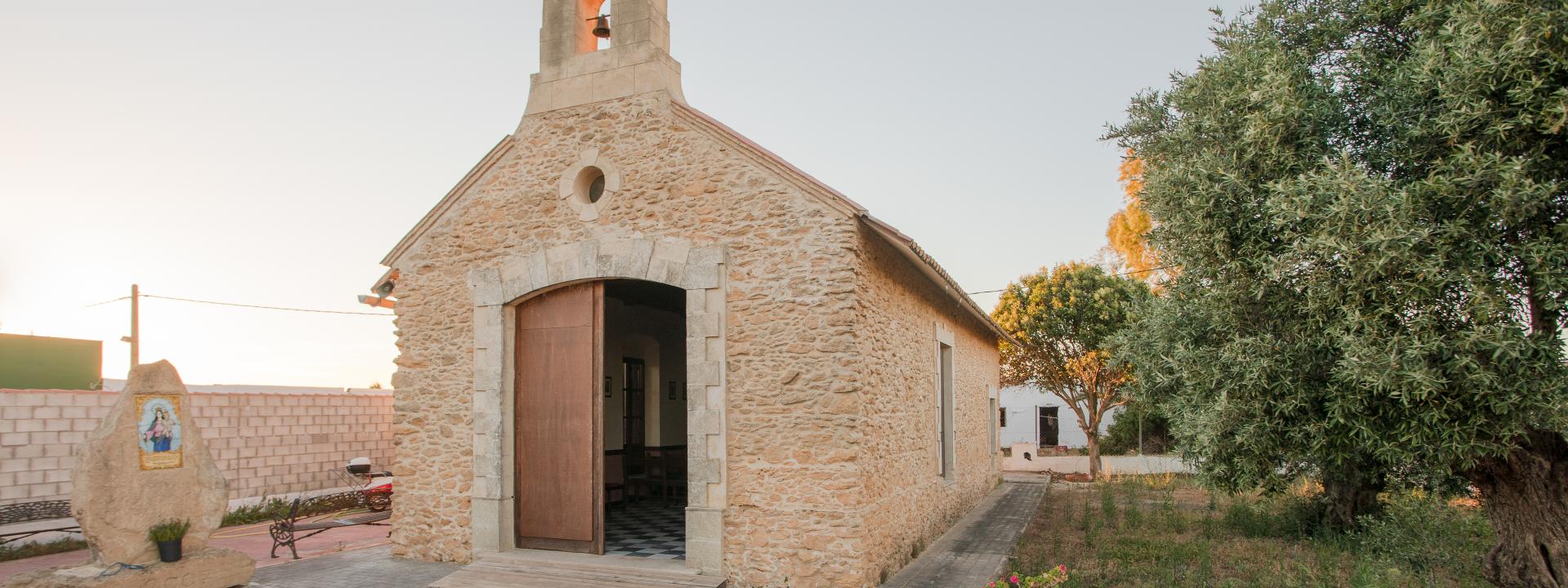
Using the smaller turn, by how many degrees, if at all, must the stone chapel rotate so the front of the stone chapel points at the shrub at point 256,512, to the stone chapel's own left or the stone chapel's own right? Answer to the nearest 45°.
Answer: approximately 90° to the stone chapel's own right

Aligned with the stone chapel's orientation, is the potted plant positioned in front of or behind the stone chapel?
in front

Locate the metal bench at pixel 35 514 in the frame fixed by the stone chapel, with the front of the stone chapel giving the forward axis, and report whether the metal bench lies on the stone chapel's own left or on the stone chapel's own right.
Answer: on the stone chapel's own right

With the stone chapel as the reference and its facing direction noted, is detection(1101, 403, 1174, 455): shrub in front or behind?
behind

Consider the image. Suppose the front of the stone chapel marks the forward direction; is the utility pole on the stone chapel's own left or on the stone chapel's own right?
on the stone chapel's own right

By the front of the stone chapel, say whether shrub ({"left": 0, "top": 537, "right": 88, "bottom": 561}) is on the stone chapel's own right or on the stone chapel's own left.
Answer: on the stone chapel's own right

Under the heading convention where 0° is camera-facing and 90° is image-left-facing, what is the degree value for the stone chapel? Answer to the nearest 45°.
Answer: approximately 45°
